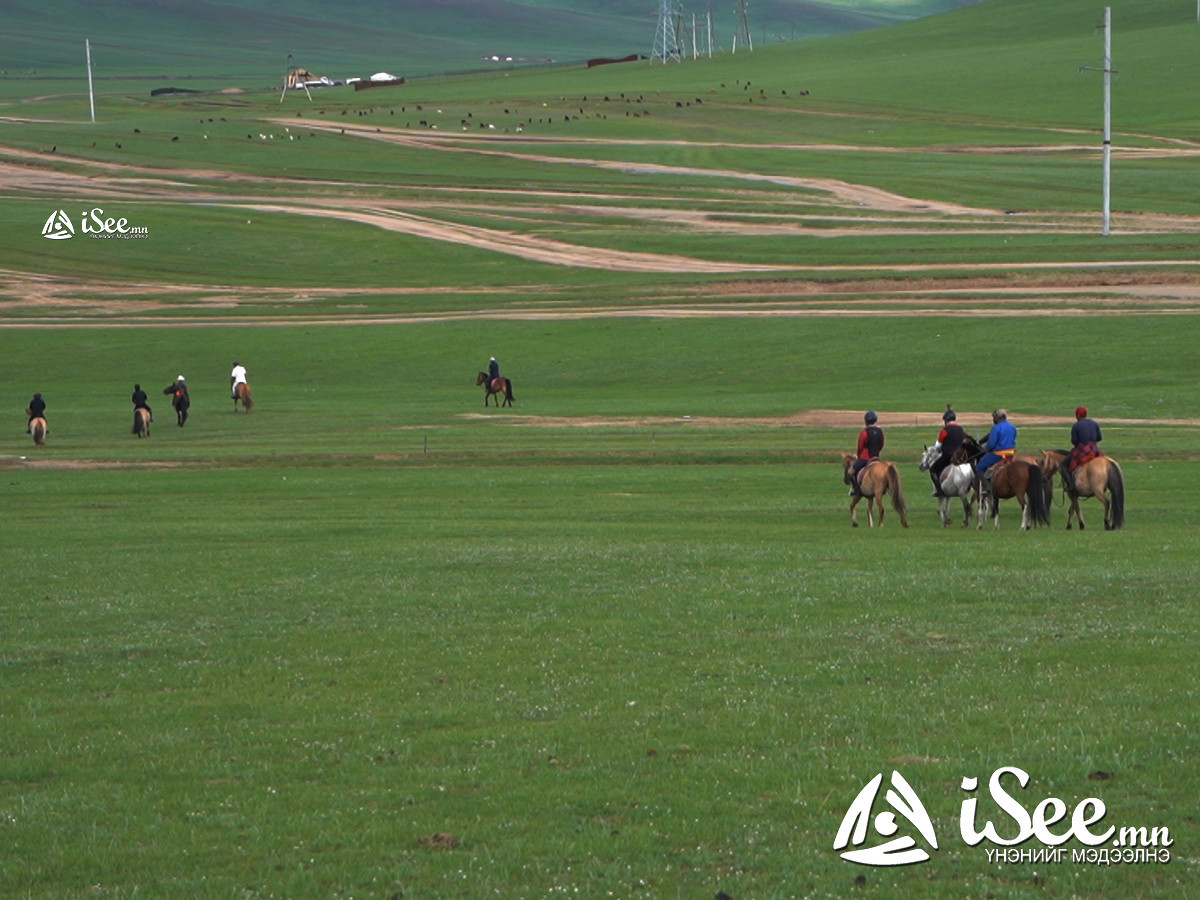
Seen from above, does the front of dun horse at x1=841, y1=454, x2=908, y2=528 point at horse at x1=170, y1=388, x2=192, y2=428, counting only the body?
yes

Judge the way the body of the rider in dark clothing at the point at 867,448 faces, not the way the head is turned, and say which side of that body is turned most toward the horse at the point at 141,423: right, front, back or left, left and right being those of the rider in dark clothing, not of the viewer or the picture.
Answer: front

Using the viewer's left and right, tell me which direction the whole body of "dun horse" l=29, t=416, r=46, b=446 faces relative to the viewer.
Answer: facing away from the viewer

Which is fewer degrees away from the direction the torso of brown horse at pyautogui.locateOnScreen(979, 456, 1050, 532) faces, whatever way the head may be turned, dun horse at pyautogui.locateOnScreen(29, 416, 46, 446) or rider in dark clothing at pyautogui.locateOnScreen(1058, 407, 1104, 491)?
the dun horse

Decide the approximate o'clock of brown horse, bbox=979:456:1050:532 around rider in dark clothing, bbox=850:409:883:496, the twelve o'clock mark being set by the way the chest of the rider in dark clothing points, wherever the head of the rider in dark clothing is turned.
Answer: The brown horse is roughly at 5 o'clock from the rider in dark clothing.

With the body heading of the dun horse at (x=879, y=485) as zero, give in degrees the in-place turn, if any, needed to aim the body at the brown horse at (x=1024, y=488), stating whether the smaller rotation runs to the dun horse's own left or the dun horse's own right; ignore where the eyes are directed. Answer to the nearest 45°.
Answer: approximately 135° to the dun horse's own right

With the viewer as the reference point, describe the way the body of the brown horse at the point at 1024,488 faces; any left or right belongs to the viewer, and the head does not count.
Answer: facing away from the viewer and to the left of the viewer

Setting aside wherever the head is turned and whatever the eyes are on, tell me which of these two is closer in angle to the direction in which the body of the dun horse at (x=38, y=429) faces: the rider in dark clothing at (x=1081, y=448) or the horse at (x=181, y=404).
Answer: the horse

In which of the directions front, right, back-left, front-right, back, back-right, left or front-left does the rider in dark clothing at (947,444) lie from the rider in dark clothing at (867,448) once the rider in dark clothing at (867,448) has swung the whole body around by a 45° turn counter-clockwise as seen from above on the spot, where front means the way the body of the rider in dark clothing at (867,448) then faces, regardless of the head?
back

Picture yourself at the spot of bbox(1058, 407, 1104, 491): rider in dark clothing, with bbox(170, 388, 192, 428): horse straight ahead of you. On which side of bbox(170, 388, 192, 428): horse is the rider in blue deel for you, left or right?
left

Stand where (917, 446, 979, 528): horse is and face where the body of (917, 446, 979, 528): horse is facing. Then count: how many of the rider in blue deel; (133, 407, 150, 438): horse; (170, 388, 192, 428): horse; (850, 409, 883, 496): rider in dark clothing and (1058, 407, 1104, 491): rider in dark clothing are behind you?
2

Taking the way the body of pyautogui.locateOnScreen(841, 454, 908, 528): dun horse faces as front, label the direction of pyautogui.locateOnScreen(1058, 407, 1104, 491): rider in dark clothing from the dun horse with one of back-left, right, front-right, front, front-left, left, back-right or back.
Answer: back-right

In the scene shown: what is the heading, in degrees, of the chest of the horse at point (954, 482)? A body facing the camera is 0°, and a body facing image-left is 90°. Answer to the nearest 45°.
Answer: approximately 90°

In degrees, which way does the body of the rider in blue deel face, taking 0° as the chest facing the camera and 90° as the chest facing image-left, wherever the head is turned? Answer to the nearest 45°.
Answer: approximately 135°
